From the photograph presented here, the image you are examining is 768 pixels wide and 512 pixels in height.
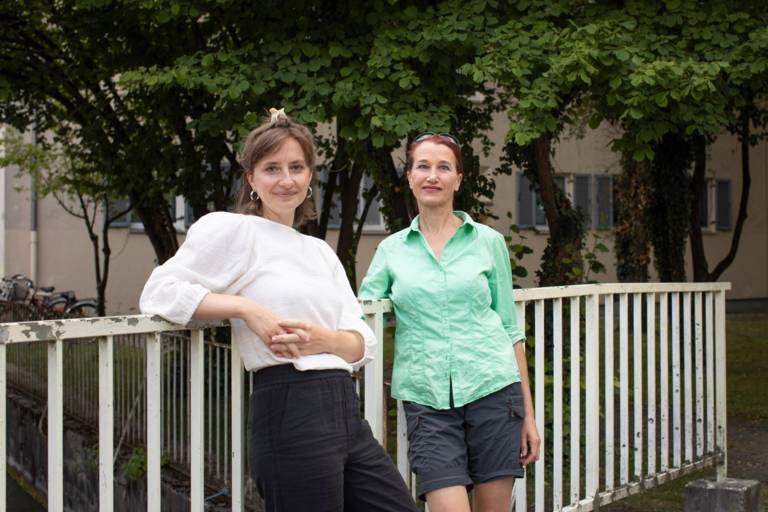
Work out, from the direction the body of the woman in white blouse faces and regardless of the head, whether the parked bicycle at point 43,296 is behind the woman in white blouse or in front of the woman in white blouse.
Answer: behind

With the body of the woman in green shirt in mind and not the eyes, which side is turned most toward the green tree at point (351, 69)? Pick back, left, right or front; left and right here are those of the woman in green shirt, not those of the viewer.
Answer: back

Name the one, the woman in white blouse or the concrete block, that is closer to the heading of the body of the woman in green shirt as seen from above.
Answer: the woman in white blouse

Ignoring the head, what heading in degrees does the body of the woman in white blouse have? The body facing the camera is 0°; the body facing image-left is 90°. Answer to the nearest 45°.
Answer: approximately 315°

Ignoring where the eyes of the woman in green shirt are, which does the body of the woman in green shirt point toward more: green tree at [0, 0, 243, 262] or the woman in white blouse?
the woman in white blouse

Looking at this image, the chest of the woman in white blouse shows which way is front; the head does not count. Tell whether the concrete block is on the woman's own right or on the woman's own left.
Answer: on the woman's own left

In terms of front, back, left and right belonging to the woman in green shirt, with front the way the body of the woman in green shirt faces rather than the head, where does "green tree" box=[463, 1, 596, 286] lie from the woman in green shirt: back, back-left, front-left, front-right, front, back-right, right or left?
back

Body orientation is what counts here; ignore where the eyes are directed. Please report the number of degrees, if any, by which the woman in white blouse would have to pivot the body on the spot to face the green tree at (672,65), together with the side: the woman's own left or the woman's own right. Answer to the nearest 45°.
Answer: approximately 90° to the woman's own left
